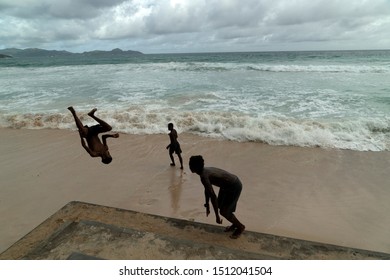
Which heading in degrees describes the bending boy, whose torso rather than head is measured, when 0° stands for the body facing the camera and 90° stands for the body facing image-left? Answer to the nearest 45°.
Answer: approximately 90°
